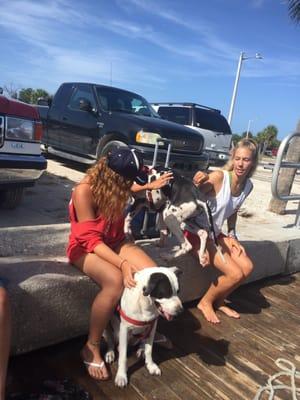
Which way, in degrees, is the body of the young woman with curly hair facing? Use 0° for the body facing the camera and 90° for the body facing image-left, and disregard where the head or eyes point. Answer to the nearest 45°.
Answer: approximately 315°

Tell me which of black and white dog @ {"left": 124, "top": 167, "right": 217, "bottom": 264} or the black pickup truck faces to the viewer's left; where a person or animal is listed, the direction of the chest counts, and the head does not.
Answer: the black and white dog

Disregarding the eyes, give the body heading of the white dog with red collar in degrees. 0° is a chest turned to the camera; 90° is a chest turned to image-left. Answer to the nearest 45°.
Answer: approximately 315°

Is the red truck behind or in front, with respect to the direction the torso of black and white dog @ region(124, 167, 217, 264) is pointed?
in front

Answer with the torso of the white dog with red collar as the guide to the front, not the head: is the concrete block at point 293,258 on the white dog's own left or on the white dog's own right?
on the white dog's own left

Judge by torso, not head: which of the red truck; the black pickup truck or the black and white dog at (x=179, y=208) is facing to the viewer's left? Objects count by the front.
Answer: the black and white dog

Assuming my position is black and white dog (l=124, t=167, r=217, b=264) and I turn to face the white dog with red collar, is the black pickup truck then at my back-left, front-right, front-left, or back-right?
back-right

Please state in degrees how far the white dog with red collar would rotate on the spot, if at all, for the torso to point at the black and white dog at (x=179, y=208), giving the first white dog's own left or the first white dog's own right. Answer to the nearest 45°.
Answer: approximately 135° to the first white dog's own left

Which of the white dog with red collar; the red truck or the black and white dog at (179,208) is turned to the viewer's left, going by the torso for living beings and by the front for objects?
the black and white dog

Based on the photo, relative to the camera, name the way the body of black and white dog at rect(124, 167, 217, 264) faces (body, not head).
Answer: to the viewer's left
